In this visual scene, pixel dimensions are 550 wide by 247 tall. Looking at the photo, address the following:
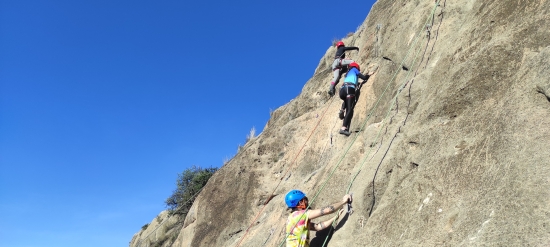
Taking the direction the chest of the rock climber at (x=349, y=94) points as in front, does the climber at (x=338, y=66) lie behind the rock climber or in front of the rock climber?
in front

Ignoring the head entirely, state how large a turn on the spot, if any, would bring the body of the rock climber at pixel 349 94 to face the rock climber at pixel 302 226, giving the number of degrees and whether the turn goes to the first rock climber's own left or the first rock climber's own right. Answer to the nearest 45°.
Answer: approximately 180°

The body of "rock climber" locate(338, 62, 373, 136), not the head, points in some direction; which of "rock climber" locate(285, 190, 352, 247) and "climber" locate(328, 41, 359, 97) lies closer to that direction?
the climber

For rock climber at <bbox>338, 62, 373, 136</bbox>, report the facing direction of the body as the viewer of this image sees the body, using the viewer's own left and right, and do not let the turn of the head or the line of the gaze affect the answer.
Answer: facing away from the viewer and to the right of the viewer

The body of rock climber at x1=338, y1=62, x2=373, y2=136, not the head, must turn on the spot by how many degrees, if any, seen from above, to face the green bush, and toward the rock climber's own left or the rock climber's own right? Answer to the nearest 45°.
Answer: approximately 90° to the rock climber's own left

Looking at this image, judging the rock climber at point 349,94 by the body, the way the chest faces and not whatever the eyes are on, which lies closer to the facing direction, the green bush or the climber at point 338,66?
the climber
